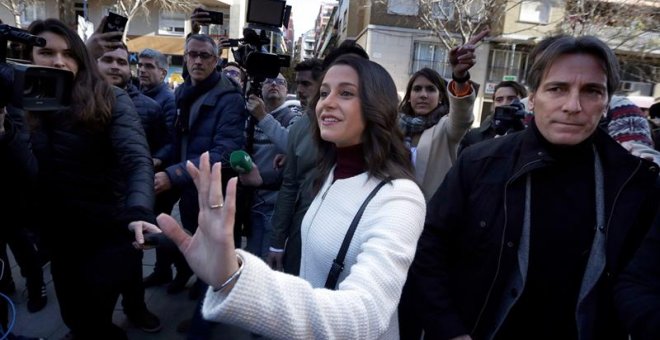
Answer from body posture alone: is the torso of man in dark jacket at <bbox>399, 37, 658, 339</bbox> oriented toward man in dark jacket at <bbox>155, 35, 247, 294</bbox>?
no

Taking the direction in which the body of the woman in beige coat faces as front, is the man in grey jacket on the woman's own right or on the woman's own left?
on the woman's own right

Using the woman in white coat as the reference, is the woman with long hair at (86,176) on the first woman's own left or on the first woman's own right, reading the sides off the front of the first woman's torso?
on the first woman's own right

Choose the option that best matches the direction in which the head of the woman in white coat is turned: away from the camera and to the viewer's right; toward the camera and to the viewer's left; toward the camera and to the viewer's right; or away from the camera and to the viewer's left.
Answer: toward the camera and to the viewer's left

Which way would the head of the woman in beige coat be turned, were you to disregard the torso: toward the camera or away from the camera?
toward the camera

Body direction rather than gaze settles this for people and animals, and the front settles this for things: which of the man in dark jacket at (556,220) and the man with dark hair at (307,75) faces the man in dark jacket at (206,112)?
the man with dark hair

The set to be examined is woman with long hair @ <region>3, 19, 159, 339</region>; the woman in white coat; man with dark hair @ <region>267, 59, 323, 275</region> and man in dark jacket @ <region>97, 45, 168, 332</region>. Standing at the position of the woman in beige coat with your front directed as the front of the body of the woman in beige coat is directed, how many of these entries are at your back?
0

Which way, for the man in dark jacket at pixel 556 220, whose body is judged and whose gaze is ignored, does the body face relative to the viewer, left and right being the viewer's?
facing the viewer

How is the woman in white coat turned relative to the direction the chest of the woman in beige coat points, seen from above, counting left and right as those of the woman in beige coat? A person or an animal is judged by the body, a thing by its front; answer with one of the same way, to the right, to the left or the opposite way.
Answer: the same way

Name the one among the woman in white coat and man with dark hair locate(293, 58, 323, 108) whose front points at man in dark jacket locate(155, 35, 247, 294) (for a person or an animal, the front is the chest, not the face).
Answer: the man with dark hair

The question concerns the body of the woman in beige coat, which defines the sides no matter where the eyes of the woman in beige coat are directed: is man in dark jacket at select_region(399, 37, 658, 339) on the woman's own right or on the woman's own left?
on the woman's own left

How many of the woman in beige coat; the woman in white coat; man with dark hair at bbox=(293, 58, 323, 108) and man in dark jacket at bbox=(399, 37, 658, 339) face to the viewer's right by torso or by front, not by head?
0

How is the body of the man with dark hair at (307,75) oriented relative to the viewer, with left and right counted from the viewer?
facing the viewer and to the left of the viewer

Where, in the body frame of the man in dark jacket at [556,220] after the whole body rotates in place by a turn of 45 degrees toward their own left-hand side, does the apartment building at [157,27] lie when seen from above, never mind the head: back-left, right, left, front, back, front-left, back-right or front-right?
back

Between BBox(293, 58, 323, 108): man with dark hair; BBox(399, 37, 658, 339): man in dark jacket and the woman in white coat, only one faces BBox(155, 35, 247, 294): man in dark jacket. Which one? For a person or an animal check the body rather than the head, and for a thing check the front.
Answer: the man with dark hair

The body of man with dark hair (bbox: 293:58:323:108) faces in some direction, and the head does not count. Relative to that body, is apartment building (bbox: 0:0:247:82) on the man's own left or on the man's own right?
on the man's own right
